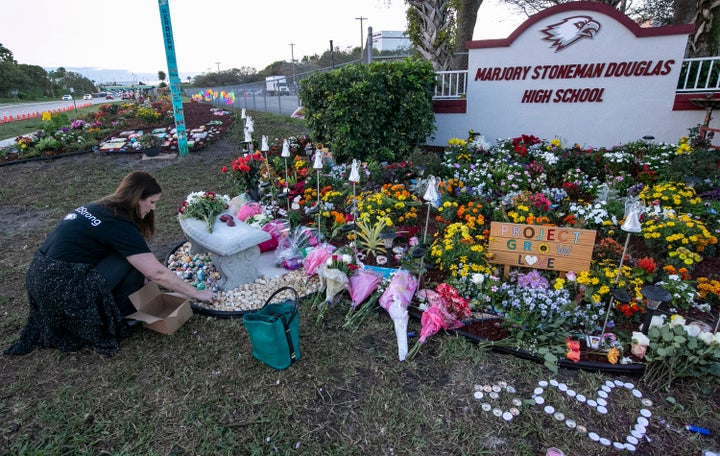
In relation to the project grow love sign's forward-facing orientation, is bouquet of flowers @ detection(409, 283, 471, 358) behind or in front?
in front

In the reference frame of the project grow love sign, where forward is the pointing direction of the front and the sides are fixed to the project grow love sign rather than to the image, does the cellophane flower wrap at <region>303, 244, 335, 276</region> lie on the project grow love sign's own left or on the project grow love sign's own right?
on the project grow love sign's own right

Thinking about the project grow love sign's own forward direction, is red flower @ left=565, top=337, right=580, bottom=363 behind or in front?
in front

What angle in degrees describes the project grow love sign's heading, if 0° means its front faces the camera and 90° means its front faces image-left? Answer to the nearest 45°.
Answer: approximately 0°

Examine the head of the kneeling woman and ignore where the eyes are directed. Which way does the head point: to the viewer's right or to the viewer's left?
to the viewer's right

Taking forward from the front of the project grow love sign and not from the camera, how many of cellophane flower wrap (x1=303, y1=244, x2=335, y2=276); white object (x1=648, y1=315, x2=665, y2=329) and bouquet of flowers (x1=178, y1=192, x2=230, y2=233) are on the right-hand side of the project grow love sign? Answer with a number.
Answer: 2

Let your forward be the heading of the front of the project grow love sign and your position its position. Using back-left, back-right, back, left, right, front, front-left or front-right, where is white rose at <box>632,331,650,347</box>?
front-left

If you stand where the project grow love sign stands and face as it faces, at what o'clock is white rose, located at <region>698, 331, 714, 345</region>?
The white rose is roughly at 10 o'clock from the project grow love sign.

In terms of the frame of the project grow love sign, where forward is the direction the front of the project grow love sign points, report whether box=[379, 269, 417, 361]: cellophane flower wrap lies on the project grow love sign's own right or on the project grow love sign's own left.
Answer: on the project grow love sign's own right

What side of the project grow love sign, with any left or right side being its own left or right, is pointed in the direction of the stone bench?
right

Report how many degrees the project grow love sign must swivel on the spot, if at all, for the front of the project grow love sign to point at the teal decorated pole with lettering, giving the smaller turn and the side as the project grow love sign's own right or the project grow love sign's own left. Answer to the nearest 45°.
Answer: approximately 135° to the project grow love sign's own right

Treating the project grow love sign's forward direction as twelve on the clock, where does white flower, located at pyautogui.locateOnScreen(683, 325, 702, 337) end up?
The white flower is roughly at 10 o'clock from the project grow love sign.

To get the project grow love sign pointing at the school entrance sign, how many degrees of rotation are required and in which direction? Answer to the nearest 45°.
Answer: approximately 180°

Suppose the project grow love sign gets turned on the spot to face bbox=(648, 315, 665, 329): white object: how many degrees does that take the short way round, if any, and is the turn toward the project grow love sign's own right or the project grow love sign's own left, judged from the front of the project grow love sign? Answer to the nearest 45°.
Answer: approximately 45° to the project grow love sign's own left

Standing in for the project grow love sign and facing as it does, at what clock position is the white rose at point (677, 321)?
The white rose is roughly at 10 o'clock from the project grow love sign.

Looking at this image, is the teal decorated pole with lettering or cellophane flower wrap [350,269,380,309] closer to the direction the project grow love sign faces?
the cellophane flower wrap
